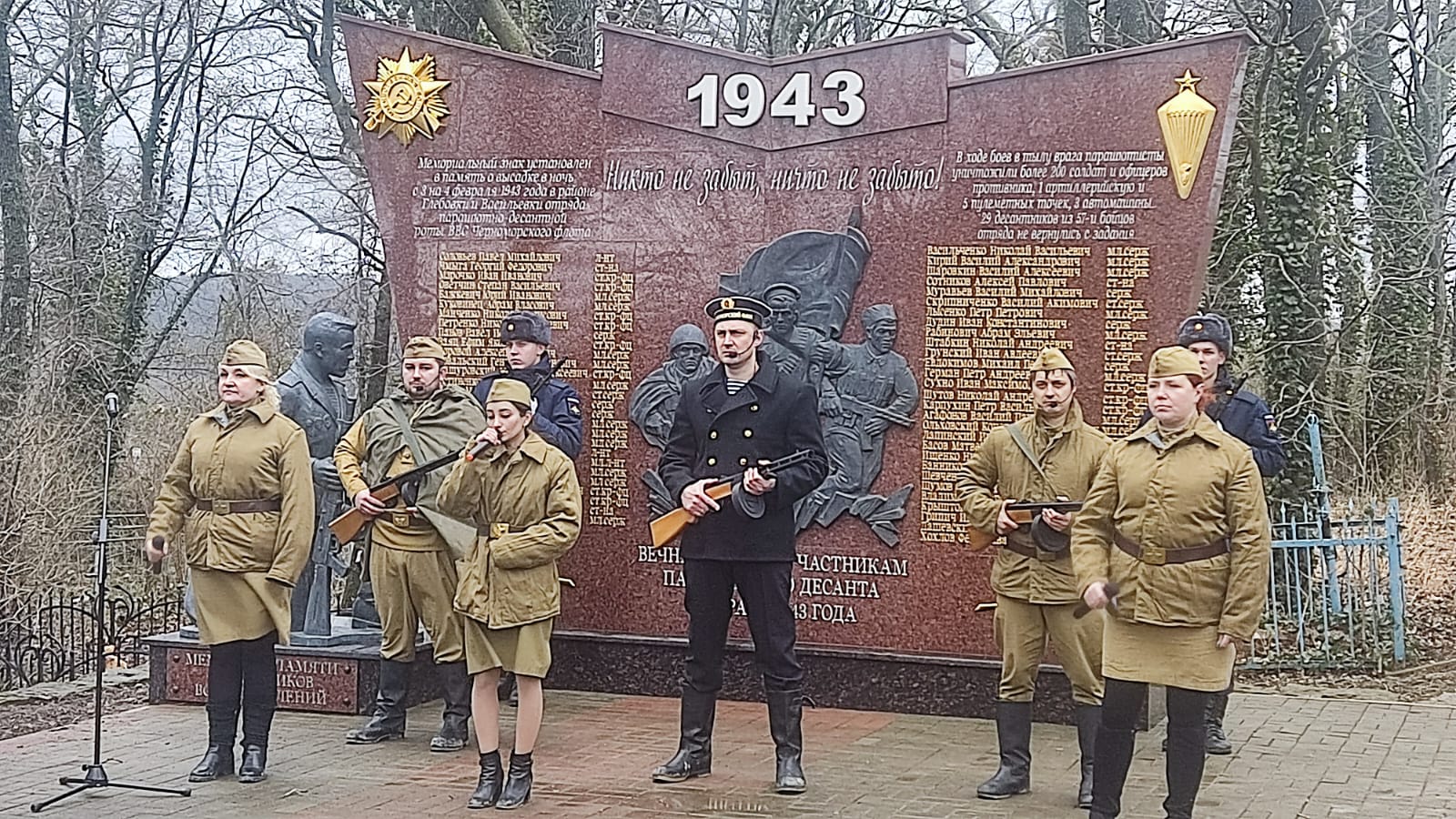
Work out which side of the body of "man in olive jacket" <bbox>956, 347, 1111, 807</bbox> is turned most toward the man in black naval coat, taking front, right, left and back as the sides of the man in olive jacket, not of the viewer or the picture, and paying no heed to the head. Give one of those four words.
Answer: right

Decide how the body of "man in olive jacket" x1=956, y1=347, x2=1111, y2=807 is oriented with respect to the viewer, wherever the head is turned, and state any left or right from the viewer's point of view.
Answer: facing the viewer

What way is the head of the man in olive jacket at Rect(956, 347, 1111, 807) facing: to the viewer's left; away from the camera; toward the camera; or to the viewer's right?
toward the camera

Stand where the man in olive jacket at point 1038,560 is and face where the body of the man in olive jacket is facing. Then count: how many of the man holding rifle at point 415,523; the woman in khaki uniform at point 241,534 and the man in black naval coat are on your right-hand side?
3

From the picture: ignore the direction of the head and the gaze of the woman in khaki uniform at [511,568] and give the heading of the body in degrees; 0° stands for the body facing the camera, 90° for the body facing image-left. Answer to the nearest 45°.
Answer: approximately 45°

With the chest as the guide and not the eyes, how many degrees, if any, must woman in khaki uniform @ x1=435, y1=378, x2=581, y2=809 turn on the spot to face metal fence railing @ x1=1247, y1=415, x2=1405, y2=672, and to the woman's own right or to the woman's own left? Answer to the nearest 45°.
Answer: approximately 180°

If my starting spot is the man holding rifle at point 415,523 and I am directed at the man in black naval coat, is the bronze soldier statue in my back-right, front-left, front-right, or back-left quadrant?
back-left

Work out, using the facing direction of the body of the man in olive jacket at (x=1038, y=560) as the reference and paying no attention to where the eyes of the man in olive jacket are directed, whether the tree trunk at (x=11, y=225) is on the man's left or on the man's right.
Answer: on the man's right

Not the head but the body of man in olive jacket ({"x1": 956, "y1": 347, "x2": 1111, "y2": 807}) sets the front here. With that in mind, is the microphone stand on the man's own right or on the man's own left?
on the man's own right

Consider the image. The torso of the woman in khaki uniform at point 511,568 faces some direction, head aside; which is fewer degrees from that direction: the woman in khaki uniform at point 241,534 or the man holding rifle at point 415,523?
the woman in khaki uniform

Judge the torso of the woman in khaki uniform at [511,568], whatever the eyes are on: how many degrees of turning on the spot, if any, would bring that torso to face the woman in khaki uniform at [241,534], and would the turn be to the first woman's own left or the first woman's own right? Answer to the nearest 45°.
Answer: approximately 90° to the first woman's own right

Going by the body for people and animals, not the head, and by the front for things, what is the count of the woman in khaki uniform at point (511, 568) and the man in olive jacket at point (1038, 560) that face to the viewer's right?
0

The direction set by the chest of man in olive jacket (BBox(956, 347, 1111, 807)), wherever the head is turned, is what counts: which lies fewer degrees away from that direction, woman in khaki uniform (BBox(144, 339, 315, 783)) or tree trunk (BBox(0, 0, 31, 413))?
the woman in khaki uniform

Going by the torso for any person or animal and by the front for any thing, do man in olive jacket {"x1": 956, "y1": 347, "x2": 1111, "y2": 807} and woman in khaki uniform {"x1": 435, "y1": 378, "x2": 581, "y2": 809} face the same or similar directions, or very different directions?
same or similar directions

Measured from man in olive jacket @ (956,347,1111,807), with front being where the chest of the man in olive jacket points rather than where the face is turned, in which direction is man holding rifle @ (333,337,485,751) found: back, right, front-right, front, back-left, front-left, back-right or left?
right
